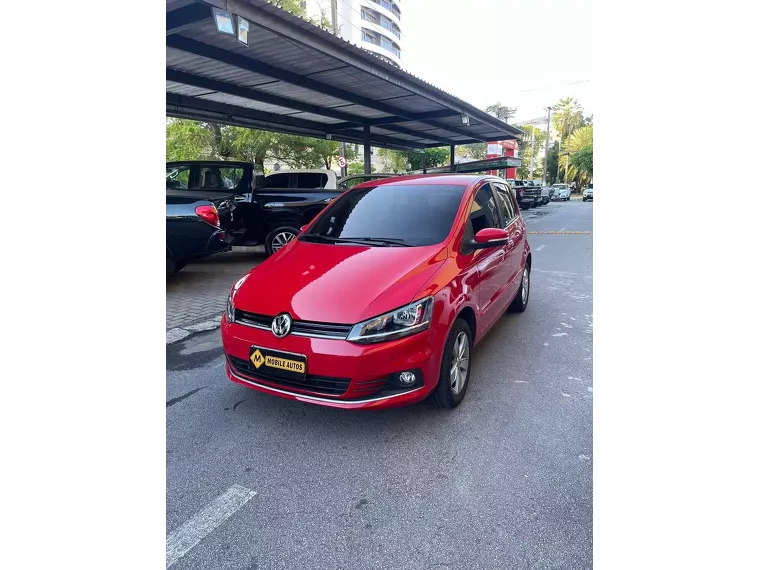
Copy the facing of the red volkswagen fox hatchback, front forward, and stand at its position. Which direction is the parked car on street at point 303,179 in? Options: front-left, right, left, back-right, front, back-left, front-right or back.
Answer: back-right

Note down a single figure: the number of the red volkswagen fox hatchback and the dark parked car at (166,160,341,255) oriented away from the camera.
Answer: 0

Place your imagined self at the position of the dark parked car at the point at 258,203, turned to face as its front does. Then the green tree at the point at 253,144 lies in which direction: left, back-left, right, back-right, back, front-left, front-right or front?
right

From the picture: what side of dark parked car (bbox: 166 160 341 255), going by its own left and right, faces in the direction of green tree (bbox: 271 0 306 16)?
right

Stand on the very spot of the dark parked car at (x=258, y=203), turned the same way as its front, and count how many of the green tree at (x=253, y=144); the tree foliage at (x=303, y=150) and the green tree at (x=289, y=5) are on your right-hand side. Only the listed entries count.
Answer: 3

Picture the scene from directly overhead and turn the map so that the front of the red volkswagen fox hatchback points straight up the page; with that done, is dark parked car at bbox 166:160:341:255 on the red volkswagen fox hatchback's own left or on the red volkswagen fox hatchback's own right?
on the red volkswagen fox hatchback's own right

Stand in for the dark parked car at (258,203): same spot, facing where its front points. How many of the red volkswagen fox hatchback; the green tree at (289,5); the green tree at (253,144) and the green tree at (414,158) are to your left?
1
